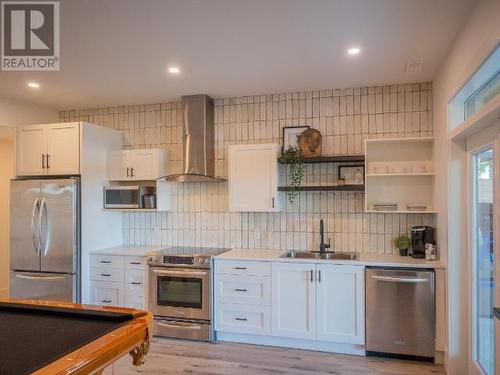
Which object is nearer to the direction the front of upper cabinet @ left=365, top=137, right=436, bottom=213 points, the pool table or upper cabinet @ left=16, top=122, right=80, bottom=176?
the pool table

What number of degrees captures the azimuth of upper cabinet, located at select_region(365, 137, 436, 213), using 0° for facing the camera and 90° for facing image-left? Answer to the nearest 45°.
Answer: approximately 0°

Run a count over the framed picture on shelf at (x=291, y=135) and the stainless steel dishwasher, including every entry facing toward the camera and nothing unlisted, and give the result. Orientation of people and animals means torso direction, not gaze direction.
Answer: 2

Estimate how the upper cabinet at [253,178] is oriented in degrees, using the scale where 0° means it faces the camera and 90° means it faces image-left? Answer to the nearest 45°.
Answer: approximately 0°

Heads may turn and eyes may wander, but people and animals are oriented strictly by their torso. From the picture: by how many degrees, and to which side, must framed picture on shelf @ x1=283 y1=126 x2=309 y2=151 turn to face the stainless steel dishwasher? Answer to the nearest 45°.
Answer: approximately 45° to its left

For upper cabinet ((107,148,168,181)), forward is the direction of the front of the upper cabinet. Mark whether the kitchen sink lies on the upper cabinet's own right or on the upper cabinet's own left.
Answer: on the upper cabinet's own left

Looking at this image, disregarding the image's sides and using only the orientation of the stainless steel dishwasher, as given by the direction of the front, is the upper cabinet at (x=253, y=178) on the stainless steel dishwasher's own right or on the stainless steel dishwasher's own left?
on the stainless steel dishwasher's own right
